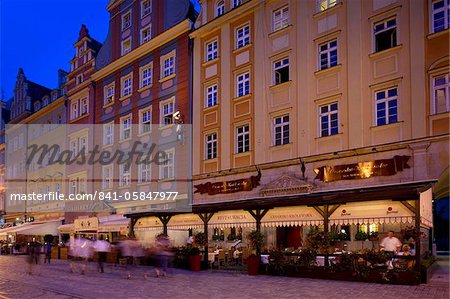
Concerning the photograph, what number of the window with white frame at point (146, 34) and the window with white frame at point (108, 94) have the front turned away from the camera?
0

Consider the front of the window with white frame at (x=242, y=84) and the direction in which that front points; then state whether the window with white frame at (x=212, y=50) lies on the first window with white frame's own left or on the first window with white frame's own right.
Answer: on the first window with white frame's own right

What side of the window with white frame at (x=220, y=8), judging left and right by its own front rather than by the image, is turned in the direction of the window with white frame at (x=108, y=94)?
right

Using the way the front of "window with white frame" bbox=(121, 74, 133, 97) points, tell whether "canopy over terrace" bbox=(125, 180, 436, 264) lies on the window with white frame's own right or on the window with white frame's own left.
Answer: on the window with white frame's own left

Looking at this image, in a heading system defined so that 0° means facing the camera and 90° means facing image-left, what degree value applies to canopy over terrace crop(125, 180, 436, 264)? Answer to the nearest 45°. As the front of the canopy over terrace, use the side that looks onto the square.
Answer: approximately 45°

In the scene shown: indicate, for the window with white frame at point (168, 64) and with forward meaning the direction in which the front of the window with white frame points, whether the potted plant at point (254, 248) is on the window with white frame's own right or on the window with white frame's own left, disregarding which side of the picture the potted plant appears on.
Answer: on the window with white frame's own left

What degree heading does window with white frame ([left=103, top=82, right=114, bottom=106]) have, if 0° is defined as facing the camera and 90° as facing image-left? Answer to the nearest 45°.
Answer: approximately 45°

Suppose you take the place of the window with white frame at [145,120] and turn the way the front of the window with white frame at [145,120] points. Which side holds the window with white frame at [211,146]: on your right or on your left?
on your left

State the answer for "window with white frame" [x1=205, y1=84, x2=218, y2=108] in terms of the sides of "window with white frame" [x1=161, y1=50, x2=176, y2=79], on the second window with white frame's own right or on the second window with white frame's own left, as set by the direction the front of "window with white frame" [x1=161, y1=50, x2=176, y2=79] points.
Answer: on the second window with white frame's own left

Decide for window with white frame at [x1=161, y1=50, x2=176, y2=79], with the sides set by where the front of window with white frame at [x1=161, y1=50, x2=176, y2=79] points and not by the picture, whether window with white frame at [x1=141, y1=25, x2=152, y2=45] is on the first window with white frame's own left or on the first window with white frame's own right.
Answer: on the first window with white frame's own right
